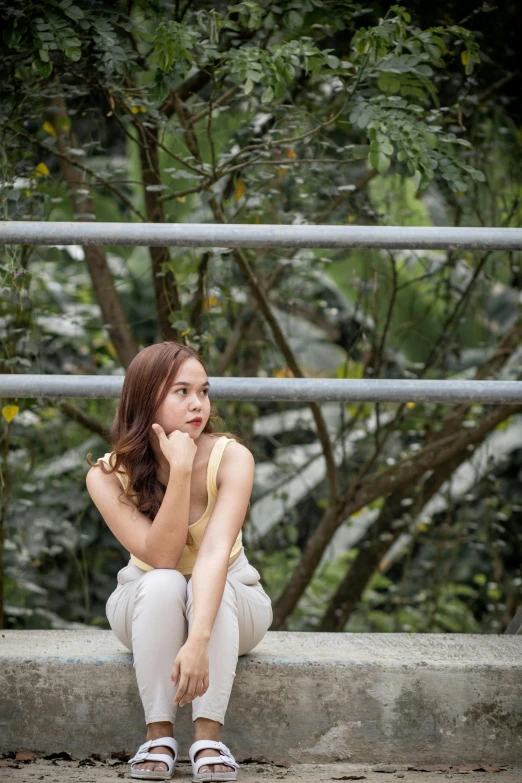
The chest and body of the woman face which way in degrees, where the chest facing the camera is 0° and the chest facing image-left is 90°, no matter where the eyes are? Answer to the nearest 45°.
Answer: approximately 0°

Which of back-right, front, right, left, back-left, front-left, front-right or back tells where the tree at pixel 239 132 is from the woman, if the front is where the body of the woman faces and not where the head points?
back
